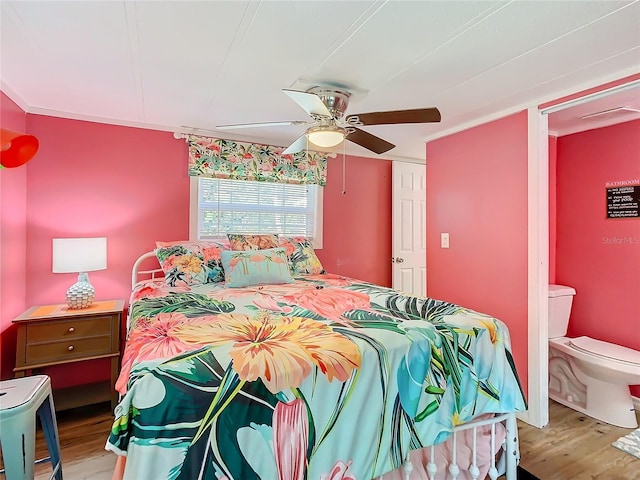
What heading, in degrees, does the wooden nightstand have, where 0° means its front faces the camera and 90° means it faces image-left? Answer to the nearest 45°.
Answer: approximately 0°

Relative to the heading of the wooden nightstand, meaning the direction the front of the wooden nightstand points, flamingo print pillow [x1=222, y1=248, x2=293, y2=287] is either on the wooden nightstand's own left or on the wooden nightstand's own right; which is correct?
on the wooden nightstand's own left

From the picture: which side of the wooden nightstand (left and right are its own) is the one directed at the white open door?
left

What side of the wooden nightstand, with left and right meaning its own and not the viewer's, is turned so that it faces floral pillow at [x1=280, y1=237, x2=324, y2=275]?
left

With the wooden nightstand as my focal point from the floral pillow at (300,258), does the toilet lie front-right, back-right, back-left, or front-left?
back-left

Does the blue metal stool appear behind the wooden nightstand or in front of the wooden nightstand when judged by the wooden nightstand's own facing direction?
in front

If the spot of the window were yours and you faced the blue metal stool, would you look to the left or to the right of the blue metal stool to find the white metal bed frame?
left

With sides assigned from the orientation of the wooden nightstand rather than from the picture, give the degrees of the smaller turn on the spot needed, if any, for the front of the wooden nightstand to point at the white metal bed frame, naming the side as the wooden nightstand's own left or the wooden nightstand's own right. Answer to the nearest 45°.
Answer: approximately 45° to the wooden nightstand's own left

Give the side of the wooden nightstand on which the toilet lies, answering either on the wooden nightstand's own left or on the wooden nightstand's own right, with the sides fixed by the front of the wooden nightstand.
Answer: on the wooden nightstand's own left

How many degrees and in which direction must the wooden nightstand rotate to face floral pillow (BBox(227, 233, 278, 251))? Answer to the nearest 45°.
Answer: approximately 90° to its left
